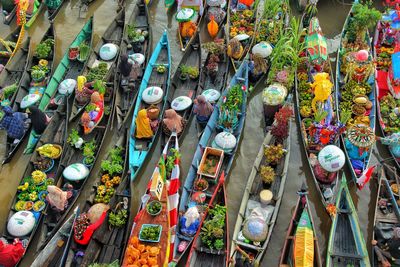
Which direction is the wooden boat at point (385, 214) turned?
away from the camera

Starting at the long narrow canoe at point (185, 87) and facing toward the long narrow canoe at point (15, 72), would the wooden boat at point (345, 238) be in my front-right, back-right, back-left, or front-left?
back-left

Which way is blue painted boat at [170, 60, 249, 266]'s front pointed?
away from the camera

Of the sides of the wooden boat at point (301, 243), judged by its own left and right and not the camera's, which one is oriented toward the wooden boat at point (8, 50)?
left

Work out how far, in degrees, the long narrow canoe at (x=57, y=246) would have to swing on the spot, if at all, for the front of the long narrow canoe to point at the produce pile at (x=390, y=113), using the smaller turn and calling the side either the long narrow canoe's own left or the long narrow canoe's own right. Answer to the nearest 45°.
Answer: approximately 45° to the long narrow canoe's own right

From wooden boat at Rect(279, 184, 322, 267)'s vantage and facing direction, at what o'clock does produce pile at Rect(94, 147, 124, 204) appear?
The produce pile is roughly at 9 o'clock from the wooden boat.

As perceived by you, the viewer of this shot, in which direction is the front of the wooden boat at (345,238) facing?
facing away from the viewer

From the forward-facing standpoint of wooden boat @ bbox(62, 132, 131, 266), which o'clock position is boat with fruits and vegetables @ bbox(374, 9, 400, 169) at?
The boat with fruits and vegetables is roughly at 3 o'clock from the wooden boat.
